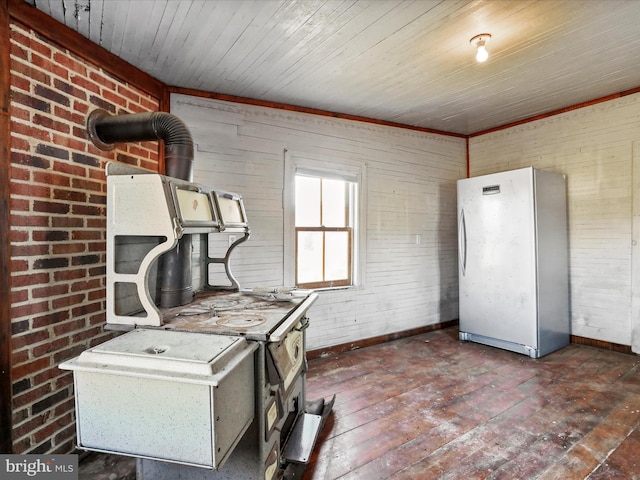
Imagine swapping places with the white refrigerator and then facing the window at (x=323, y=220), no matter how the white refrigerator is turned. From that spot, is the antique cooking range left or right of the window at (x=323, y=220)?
left

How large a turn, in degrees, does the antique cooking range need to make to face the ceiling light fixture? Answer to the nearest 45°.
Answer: approximately 45° to its left

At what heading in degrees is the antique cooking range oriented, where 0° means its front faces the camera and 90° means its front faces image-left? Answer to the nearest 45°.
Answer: approximately 315°

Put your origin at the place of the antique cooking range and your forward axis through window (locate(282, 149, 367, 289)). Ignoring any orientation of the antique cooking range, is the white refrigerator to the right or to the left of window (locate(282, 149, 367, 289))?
right

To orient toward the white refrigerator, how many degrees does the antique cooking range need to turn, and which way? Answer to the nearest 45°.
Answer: approximately 45° to its left

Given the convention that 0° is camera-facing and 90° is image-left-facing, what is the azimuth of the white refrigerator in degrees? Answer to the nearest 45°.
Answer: approximately 45°
